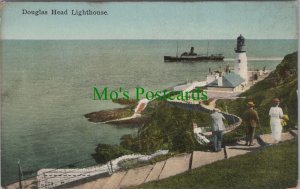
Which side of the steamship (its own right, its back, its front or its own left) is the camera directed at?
left

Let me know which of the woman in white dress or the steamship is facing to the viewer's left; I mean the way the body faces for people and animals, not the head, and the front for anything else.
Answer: the steamship

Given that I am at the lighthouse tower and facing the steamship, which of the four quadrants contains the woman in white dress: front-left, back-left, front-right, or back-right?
back-left

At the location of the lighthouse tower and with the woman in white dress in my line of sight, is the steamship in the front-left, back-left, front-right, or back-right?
back-right

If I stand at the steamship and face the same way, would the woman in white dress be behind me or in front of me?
behind

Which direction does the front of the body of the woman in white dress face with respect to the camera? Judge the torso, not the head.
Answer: away from the camera

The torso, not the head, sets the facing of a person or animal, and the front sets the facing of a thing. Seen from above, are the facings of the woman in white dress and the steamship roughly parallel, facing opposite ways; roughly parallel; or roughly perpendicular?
roughly perpendicular
